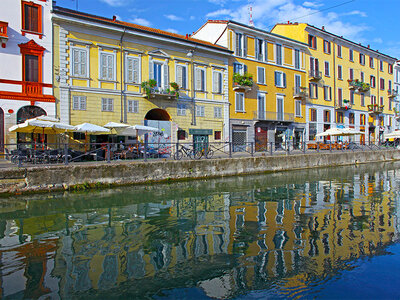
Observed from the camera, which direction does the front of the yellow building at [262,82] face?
facing the viewer and to the right of the viewer

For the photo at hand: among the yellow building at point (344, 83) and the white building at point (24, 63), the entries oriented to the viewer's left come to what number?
0

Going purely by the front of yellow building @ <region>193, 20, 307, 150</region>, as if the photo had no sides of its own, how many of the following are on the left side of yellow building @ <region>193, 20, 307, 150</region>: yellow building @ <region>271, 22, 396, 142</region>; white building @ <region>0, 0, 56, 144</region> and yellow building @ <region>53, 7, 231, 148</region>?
1

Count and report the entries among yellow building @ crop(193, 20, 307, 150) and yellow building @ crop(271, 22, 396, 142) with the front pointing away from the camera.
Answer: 0

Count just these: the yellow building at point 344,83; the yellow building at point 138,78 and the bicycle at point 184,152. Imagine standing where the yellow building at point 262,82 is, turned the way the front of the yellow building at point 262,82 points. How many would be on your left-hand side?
1

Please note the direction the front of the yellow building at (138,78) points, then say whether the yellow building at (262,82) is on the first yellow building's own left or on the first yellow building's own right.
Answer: on the first yellow building's own left

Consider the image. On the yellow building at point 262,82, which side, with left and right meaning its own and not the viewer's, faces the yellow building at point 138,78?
right

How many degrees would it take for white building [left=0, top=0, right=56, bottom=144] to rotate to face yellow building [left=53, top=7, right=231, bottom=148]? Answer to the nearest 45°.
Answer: approximately 45° to its left

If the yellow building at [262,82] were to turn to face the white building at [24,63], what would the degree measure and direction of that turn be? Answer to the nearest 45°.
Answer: approximately 90° to its right

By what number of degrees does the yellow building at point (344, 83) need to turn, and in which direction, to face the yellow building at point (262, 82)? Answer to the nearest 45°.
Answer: approximately 90° to its right

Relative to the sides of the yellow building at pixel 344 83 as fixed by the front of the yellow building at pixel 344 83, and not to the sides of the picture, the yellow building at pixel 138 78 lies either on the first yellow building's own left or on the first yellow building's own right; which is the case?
on the first yellow building's own right
